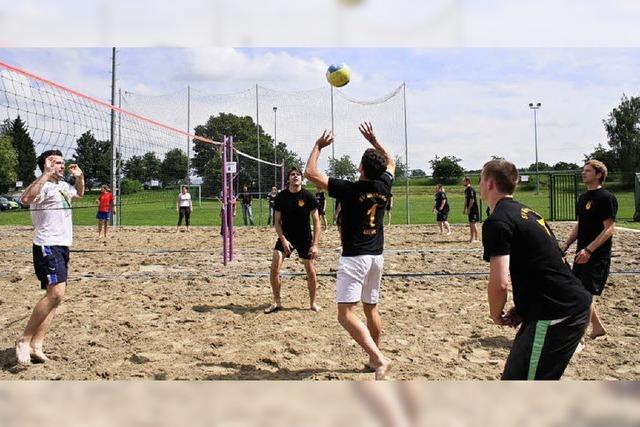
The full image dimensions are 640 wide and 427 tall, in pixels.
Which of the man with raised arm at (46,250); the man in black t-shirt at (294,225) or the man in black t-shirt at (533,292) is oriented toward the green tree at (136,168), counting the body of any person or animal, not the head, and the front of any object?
the man in black t-shirt at (533,292)

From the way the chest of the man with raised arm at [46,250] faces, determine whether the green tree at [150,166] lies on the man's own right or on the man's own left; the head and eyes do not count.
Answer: on the man's own left

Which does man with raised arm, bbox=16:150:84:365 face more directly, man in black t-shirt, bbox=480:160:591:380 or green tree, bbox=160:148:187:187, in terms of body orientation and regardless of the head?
the man in black t-shirt

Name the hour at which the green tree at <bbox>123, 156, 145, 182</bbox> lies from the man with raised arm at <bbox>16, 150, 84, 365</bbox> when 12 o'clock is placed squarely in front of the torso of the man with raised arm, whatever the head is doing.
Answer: The green tree is roughly at 8 o'clock from the man with raised arm.

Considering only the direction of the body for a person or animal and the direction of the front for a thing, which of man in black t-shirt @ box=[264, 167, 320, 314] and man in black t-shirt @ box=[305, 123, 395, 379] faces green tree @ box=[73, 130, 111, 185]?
man in black t-shirt @ box=[305, 123, 395, 379]

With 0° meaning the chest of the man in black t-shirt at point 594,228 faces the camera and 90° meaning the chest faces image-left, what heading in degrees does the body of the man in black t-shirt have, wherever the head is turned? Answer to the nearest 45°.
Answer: approximately 45°

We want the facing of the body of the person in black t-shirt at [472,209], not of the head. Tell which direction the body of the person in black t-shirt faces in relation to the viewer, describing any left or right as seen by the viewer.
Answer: facing to the left of the viewer

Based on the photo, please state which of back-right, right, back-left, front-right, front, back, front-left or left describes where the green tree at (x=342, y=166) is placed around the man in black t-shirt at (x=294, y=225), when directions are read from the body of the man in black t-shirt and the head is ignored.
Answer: back

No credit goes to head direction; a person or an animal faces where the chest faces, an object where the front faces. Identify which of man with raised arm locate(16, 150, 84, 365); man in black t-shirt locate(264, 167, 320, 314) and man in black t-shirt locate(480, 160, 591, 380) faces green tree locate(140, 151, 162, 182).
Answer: man in black t-shirt locate(480, 160, 591, 380)

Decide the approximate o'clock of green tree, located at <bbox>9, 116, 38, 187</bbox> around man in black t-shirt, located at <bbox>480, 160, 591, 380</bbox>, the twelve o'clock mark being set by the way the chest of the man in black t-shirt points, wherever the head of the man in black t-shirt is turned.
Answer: The green tree is roughly at 11 o'clock from the man in black t-shirt.

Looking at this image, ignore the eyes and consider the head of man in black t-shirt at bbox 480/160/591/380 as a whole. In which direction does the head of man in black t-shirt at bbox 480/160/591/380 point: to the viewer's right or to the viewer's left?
to the viewer's left
